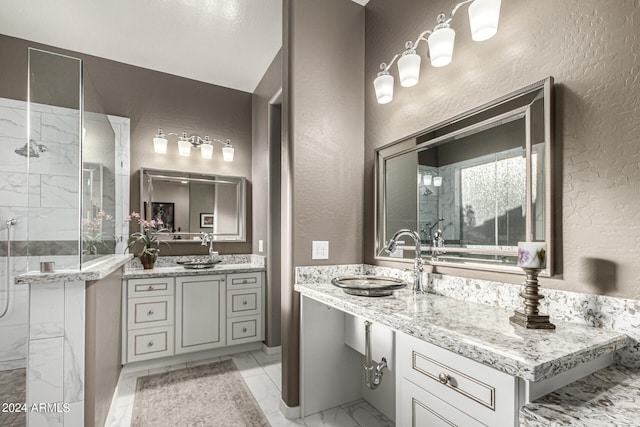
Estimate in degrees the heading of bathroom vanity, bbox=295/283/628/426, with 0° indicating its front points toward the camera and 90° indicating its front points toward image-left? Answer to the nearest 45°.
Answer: approximately 45°

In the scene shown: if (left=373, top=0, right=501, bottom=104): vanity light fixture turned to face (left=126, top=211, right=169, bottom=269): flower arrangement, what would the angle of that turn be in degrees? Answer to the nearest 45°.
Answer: approximately 45° to its right
